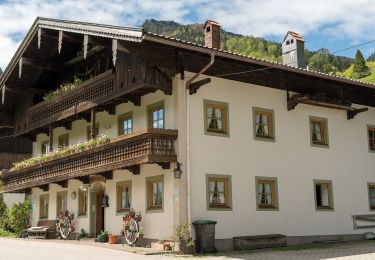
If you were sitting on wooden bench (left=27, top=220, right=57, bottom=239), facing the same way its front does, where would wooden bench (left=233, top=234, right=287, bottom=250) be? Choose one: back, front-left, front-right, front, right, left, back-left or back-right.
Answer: left

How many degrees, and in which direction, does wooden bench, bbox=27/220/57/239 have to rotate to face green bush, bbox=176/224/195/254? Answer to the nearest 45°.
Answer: approximately 90° to its left

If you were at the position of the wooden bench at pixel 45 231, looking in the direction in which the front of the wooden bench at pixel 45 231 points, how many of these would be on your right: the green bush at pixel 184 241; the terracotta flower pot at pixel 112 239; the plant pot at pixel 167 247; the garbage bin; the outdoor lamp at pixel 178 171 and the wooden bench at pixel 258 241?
0

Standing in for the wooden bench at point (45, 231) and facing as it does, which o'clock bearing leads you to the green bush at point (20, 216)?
The green bush is roughly at 4 o'clock from the wooden bench.

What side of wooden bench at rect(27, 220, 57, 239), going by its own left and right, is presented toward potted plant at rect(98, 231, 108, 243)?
left

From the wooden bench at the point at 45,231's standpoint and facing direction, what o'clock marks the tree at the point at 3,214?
The tree is roughly at 4 o'clock from the wooden bench.

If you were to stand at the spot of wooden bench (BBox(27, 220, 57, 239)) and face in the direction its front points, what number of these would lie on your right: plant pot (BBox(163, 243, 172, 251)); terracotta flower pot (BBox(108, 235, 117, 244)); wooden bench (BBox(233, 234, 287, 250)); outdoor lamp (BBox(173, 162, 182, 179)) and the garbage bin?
0

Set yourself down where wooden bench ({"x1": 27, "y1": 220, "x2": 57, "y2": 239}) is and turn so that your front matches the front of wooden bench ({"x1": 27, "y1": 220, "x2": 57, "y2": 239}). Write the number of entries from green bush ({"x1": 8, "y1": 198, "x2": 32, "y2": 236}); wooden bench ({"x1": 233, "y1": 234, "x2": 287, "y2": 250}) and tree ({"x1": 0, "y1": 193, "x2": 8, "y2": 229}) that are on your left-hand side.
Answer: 1

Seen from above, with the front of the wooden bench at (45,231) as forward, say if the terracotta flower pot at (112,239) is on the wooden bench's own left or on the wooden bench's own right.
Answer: on the wooden bench's own left

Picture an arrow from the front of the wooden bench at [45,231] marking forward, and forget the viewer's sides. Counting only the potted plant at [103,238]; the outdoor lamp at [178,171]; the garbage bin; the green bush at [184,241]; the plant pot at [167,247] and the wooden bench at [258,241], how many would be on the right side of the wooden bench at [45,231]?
0

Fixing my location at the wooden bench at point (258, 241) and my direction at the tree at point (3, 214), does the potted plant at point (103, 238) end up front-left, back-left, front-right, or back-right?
front-left

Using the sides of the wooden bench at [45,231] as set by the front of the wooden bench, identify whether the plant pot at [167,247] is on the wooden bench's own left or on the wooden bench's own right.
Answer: on the wooden bench's own left

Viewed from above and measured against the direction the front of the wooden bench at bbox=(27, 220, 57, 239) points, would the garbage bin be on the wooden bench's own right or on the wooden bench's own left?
on the wooden bench's own left

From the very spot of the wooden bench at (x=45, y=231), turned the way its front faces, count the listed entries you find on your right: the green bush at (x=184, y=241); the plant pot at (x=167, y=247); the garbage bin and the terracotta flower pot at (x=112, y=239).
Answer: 0

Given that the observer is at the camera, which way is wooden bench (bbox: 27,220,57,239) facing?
facing the viewer and to the left of the viewer
